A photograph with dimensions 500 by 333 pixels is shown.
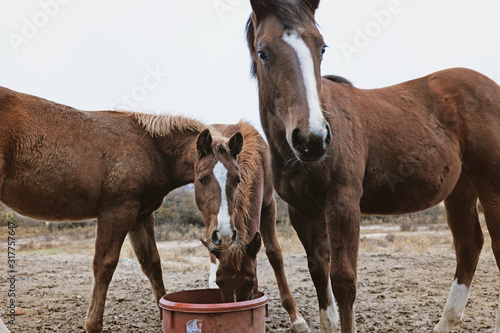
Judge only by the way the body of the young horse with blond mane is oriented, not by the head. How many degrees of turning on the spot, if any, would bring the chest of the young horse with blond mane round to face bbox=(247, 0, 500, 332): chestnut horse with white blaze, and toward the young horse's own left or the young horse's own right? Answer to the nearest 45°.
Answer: approximately 45° to the young horse's own left

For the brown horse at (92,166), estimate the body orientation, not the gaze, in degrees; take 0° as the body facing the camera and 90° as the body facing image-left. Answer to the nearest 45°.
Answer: approximately 270°

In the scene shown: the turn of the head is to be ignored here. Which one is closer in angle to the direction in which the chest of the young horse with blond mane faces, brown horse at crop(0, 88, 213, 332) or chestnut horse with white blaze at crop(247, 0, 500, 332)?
the chestnut horse with white blaze

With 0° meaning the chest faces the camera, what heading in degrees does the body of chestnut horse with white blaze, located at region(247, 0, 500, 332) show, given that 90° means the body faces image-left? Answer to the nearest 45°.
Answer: approximately 45°

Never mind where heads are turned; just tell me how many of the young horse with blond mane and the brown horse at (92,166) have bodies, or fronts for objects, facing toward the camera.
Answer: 1

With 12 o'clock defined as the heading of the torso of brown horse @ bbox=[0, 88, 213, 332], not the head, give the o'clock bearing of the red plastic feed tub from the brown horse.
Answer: The red plastic feed tub is roughly at 2 o'clock from the brown horse.

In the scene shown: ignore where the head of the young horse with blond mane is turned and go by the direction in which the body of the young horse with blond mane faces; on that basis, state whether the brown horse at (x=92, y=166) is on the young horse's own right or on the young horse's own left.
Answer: on the young horse's own right

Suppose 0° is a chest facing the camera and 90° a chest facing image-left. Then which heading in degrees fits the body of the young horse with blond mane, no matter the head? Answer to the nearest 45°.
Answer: approximately 0°
